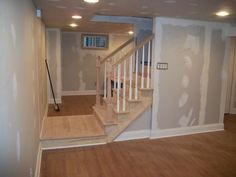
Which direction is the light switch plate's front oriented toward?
toward the camera

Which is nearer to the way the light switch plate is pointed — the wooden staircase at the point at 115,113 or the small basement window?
the wooden staircase

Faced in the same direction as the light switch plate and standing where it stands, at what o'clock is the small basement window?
The small basement window is roughly at 5 o'clock from the light switch plate.

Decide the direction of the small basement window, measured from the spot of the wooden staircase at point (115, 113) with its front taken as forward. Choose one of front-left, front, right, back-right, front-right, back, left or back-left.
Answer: right
